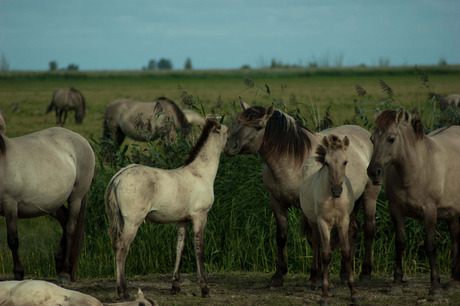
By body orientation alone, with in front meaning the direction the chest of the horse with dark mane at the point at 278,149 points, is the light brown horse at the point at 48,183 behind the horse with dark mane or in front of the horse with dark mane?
in front

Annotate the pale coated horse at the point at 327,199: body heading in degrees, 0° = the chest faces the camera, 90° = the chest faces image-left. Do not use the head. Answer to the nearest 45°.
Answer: approximately 0°

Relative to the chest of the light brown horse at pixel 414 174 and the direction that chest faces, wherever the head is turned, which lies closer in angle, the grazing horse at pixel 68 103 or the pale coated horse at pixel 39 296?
the pale coated horse

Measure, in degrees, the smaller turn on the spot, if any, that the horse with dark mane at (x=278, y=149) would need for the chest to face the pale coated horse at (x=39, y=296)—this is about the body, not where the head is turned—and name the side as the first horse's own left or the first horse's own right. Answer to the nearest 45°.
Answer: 0° — it already faces it

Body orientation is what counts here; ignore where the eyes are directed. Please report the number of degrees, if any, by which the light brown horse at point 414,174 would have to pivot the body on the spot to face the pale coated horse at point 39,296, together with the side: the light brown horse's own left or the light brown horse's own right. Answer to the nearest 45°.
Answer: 0° — it already faces it

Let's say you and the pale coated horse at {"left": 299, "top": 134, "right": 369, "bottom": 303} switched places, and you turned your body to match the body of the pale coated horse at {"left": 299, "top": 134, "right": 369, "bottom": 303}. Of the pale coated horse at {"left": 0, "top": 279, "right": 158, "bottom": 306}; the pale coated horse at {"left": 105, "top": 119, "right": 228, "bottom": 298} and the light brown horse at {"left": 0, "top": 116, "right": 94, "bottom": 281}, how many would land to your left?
0

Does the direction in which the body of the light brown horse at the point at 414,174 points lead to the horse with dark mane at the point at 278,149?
no

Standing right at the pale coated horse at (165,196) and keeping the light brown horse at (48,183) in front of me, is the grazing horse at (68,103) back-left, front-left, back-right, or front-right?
front-right

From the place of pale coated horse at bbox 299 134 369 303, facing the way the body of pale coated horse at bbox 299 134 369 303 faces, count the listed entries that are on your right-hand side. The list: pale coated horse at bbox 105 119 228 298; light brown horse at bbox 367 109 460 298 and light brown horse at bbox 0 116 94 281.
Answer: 2

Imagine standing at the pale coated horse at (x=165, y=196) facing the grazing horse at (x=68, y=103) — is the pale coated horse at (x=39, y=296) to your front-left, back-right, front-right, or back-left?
back-left

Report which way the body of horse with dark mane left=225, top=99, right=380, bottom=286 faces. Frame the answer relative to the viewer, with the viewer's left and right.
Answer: facing the viewer and to the left of the viewer
